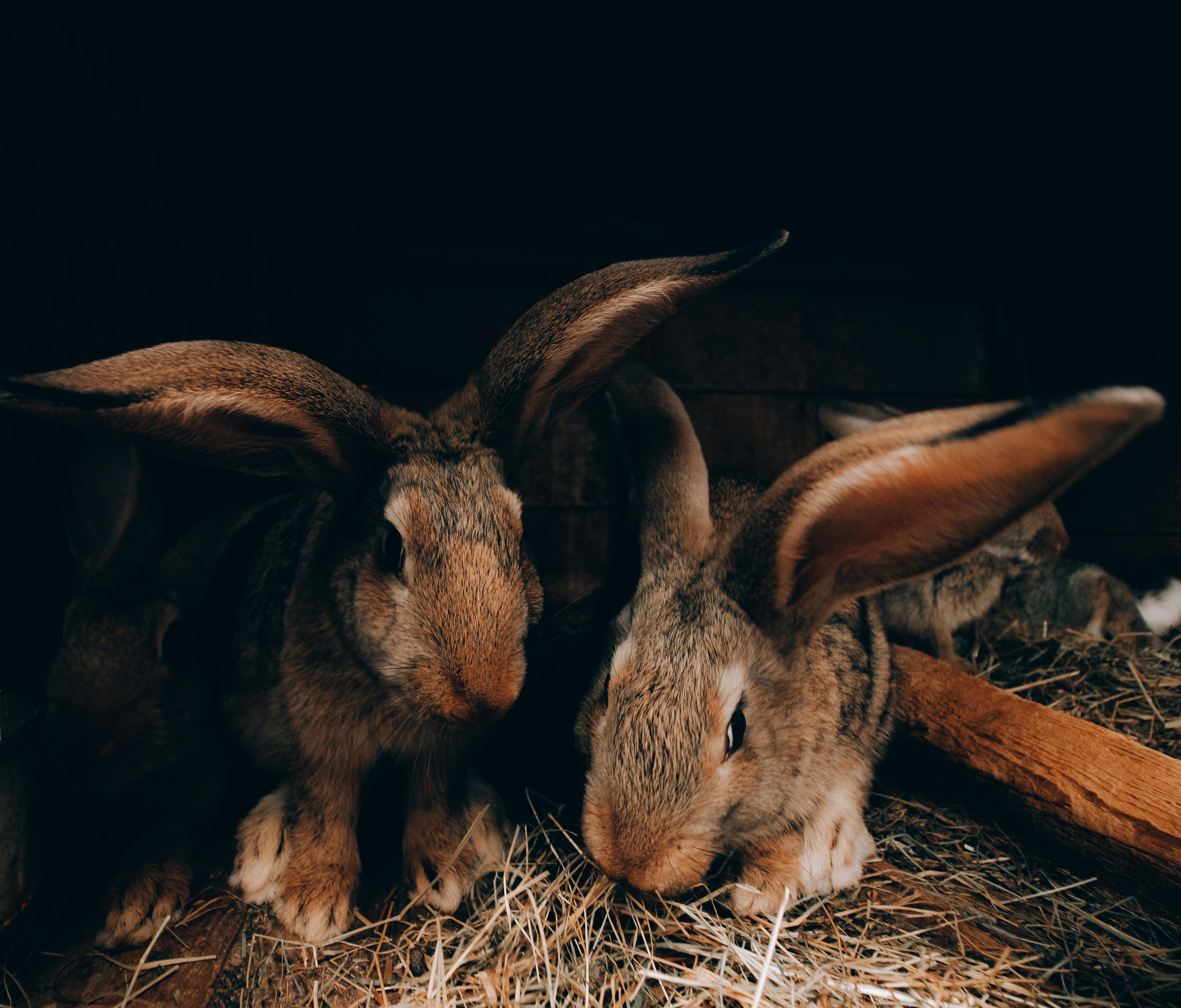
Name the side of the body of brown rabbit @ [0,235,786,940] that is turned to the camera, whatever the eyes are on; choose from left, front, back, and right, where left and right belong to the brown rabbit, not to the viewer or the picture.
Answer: front

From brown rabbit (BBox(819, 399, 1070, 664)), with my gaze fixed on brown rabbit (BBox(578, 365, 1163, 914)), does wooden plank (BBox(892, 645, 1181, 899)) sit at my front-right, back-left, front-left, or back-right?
front-left

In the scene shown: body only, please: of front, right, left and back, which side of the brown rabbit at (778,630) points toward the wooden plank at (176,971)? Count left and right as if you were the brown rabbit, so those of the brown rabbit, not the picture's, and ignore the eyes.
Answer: front

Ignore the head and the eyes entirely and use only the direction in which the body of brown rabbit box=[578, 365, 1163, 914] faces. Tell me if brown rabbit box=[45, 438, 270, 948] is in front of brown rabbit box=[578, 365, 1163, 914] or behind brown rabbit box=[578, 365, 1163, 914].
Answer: in front

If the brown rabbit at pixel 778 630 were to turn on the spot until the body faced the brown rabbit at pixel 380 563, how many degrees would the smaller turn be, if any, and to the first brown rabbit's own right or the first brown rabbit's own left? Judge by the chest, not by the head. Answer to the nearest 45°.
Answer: approximately 45° to the first brown rabbit's own right

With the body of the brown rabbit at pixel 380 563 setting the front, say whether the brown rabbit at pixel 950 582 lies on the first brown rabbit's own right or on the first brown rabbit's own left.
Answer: on the first brown rabbit's own left

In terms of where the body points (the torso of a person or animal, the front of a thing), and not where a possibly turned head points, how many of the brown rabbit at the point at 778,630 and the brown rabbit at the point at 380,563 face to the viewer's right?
0

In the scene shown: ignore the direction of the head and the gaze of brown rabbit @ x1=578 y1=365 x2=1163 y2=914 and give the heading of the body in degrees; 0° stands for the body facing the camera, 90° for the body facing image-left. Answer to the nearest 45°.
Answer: approximately 45°

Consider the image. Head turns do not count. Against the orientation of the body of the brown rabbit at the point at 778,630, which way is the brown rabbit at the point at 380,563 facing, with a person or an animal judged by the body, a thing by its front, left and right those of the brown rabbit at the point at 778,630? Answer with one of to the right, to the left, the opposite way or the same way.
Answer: to the left

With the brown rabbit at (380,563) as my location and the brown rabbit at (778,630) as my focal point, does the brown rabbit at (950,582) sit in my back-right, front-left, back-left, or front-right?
front-left
